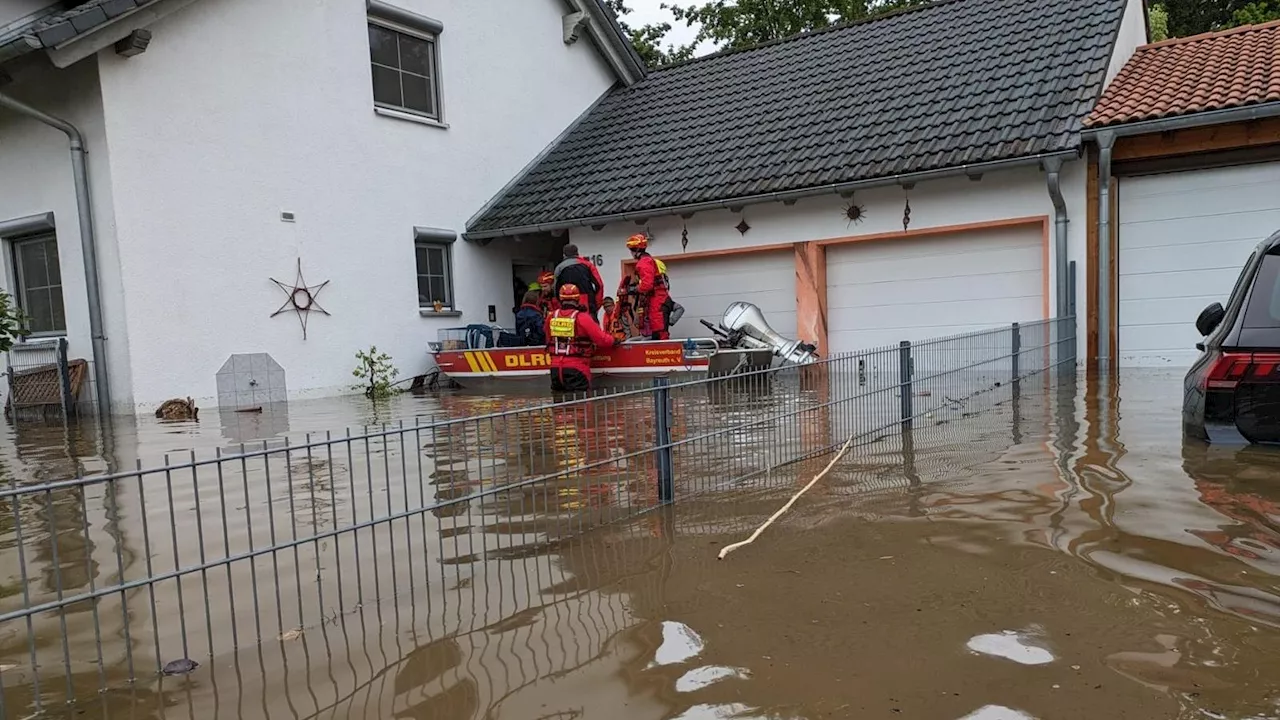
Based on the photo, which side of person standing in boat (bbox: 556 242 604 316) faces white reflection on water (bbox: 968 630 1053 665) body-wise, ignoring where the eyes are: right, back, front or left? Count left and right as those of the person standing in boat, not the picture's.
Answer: back

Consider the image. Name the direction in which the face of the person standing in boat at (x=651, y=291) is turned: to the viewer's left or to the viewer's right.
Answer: to the viewer's left

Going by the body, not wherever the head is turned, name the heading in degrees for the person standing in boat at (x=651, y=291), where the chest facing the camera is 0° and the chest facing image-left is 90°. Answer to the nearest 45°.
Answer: approximately 90°

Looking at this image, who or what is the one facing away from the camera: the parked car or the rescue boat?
the parked car

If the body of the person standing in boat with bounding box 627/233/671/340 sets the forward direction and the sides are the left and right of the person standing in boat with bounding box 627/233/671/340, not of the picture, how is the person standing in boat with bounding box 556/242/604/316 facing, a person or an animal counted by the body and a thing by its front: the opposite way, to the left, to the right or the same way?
to the right

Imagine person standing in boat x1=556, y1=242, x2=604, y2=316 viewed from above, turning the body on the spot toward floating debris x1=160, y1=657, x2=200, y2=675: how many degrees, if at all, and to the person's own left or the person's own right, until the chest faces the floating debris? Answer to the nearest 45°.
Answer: approximately 180°

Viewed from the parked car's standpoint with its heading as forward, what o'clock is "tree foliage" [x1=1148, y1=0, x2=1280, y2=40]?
The tree foliage is roughly at 12 o'clock from the parked car.

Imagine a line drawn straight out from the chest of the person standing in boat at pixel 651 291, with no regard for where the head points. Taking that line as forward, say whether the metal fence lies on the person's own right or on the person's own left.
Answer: on the person's own left

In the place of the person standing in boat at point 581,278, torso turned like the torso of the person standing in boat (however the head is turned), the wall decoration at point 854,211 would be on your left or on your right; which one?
on your right

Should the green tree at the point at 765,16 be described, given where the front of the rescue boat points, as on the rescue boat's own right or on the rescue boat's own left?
on the rescue boat's own right

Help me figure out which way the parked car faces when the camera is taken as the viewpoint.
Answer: facing away from the viewer

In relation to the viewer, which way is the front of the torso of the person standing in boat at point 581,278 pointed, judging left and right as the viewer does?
facing away from the viewer

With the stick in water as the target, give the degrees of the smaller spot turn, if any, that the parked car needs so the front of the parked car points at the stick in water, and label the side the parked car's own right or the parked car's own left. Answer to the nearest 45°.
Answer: approximately 135° to the parked car's own left
